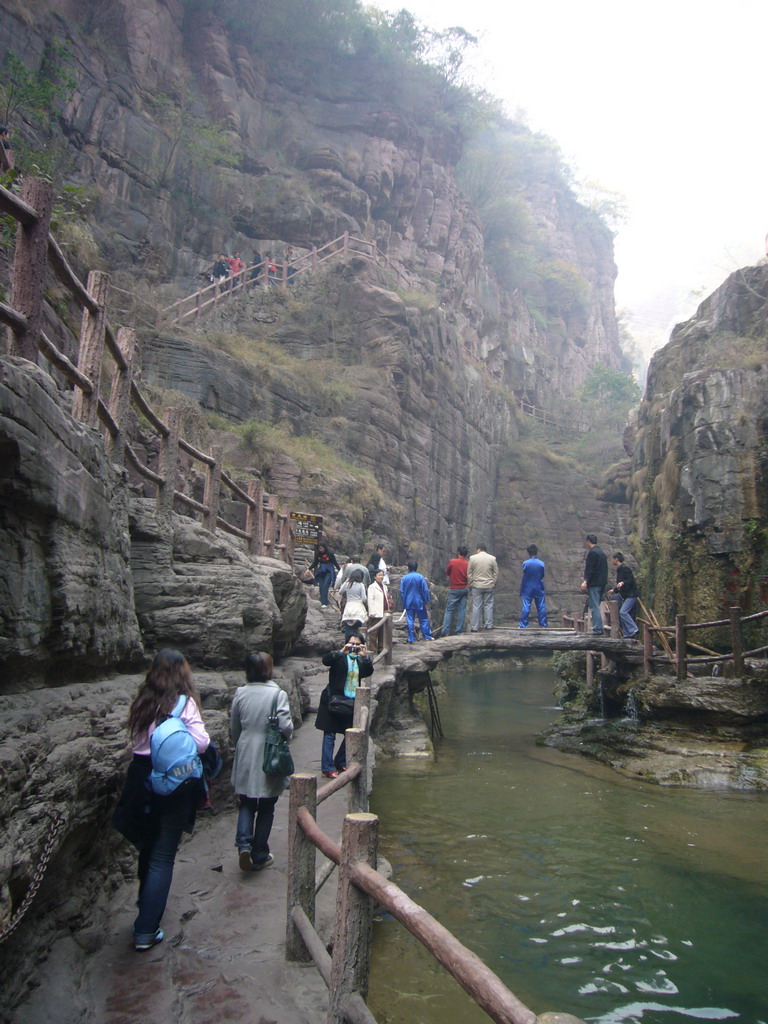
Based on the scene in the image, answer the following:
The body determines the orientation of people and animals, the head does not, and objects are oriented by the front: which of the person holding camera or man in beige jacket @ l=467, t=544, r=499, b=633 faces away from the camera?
the man in beige jacket

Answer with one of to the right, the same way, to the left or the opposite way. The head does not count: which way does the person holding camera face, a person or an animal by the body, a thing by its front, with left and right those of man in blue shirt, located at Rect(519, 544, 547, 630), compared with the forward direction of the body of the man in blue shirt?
the opposite way

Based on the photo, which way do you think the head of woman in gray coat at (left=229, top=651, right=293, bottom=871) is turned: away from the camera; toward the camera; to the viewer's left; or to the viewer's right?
away from the camera

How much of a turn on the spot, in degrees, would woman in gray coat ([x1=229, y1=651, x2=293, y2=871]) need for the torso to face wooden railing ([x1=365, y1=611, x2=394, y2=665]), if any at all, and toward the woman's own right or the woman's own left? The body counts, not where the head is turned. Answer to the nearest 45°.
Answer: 0° — they already face it

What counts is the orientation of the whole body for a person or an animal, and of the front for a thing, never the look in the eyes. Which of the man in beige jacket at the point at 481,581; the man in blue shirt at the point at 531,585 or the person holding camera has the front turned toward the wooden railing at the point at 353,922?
the person holding camera

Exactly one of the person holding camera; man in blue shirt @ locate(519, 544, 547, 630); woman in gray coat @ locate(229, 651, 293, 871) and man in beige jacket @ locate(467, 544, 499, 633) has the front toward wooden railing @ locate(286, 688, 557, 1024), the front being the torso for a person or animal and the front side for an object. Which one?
the person holding camera

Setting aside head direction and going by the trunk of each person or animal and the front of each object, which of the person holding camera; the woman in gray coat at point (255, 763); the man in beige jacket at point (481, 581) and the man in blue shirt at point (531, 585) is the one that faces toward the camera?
the person holding camera

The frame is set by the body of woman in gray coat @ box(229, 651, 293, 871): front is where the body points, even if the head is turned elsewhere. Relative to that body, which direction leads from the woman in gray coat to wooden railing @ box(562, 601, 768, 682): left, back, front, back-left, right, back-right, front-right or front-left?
front-right

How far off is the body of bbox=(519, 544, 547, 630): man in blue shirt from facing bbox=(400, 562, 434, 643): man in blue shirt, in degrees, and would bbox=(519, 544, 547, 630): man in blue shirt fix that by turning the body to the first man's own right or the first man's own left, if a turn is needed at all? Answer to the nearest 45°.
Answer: approximately 90° to the first man's own left

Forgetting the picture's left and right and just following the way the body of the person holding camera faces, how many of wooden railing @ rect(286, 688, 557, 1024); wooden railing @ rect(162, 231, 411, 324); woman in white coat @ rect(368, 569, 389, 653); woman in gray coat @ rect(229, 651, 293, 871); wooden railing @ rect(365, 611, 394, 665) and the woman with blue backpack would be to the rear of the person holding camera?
3

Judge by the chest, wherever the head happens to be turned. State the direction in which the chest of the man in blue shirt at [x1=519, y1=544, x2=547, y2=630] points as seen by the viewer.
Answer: away from the camera

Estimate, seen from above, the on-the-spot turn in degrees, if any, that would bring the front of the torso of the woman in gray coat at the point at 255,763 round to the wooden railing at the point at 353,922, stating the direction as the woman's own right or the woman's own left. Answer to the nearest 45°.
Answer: approximately 180°
